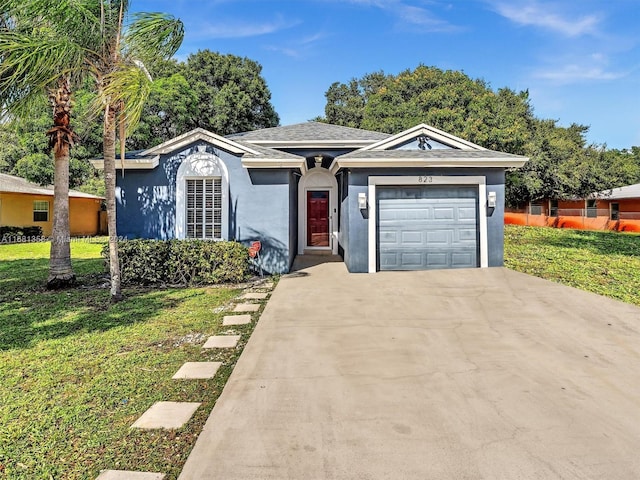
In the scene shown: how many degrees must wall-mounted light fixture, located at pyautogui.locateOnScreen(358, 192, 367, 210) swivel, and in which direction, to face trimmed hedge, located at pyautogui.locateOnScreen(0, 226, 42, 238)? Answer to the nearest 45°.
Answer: approximately 135° to its right

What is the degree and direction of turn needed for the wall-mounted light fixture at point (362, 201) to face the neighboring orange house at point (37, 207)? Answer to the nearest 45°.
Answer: approximately 135° to its right

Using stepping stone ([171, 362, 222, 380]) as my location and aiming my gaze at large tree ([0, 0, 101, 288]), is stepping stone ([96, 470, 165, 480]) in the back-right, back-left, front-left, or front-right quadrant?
back-left

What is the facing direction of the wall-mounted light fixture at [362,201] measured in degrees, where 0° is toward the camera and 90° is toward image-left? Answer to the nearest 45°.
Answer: approximately 0°

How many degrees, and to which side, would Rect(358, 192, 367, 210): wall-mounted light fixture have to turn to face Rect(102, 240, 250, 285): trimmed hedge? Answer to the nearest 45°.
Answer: approximately 45° to its right

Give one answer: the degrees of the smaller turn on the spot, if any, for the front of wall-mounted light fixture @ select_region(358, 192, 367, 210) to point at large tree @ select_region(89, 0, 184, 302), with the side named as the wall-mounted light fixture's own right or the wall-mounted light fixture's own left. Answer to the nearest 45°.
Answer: approximately 45° to the wall-mounted light fixture's own right

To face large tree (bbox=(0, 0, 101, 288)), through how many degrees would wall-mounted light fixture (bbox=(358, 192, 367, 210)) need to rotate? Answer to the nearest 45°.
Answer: approximately 45° to its right

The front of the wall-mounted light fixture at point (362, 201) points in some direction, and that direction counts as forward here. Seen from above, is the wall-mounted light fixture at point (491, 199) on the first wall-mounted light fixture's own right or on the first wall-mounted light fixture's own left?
on the first wall-mounted light fixture's own left

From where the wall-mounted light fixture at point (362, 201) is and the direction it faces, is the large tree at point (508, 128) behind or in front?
behind

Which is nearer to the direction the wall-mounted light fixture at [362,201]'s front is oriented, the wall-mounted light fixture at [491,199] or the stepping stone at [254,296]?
the stepping stone

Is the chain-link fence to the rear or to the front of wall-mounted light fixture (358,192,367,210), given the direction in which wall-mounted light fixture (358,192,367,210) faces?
to the rear

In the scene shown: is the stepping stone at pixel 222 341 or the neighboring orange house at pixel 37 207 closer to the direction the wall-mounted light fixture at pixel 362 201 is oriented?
the stepping stone
